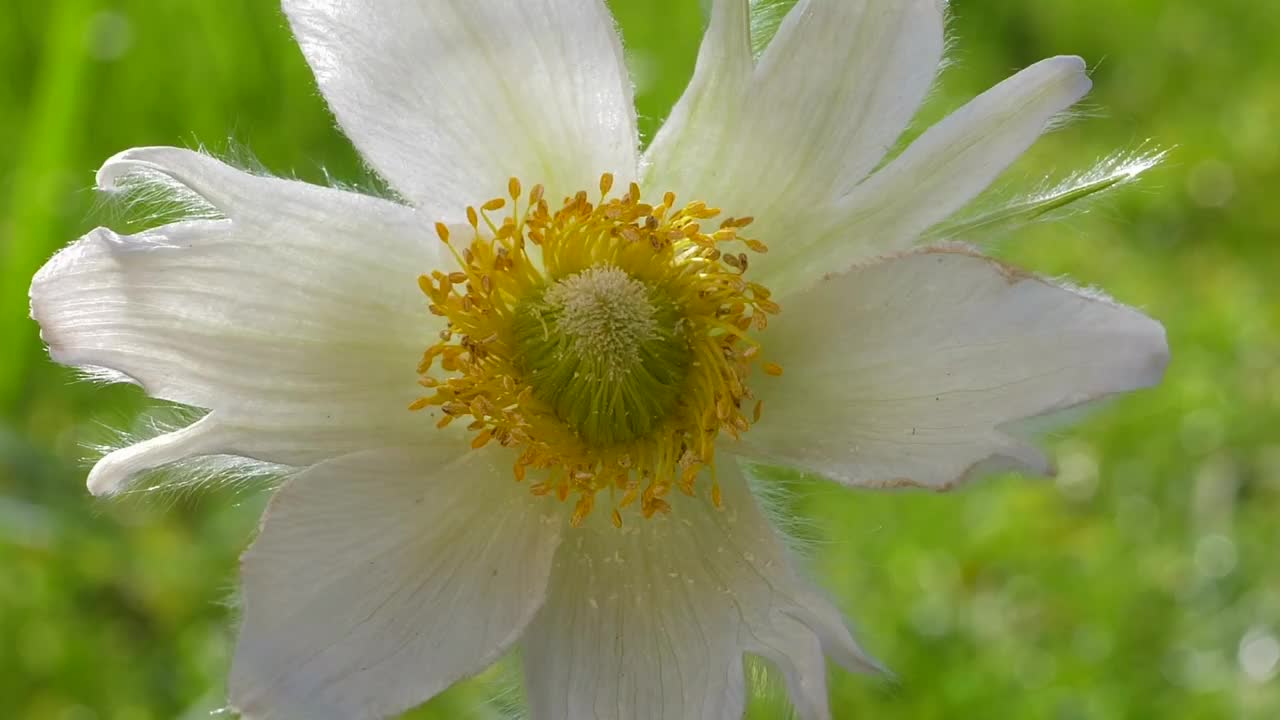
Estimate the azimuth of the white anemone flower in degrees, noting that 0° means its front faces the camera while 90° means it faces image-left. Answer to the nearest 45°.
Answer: approximately 0°
